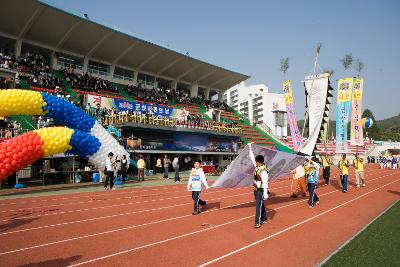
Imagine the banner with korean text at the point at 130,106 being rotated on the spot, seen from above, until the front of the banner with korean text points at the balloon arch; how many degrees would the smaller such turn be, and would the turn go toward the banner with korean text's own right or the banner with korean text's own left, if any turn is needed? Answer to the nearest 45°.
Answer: approximately 45° to the banner with korean text's own right

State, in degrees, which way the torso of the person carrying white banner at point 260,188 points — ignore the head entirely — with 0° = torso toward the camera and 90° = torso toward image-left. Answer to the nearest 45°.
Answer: approximately 45°

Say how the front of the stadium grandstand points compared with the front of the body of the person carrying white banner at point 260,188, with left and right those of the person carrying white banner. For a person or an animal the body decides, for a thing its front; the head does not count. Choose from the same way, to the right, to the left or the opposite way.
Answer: to the left

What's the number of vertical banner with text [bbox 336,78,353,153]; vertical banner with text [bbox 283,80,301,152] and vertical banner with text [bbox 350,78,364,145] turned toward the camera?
3

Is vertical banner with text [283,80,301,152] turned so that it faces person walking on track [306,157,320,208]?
yes

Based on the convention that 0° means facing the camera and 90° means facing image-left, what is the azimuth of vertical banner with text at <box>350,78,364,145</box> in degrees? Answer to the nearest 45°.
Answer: approximately 0°

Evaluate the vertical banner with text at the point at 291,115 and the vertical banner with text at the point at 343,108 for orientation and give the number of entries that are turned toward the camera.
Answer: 2

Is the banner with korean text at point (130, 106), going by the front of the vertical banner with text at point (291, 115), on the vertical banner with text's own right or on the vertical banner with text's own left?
on the vertical banner with text's own right
